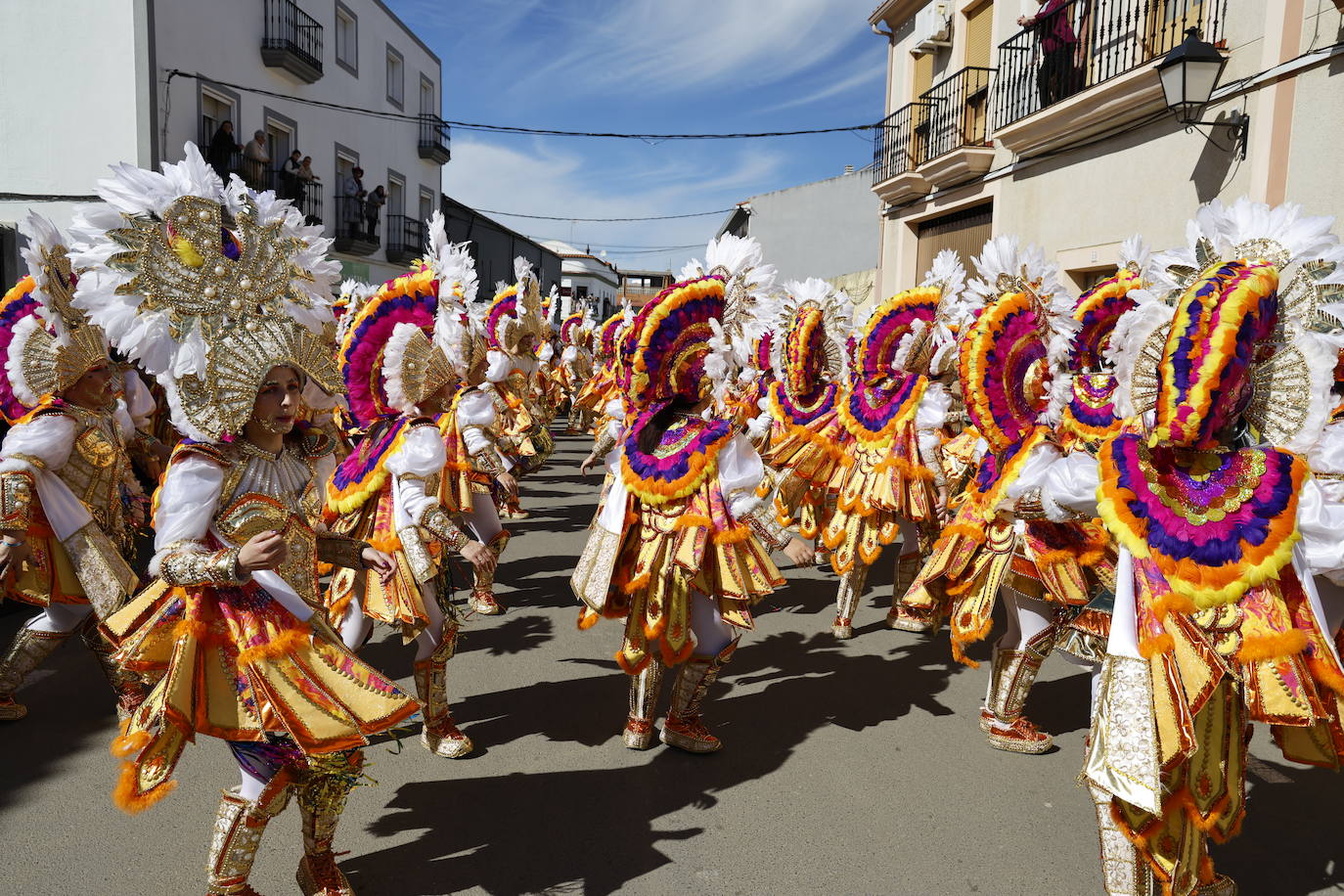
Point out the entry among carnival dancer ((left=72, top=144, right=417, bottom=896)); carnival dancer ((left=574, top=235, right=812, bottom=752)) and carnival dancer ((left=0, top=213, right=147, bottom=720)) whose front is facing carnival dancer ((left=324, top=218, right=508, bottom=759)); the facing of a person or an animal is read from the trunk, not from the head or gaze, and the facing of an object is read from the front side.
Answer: carnival dancer ((left=0, top=213, right=147, bottom=720))

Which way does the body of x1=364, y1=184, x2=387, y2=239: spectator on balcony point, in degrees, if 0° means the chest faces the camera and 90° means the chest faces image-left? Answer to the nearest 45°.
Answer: approximately 315°

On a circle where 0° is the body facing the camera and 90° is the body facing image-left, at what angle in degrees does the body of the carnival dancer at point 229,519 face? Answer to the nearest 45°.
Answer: approximately 315°

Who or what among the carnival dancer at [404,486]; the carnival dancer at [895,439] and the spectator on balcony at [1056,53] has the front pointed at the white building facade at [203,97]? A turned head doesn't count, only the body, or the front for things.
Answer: the spectator on balcony

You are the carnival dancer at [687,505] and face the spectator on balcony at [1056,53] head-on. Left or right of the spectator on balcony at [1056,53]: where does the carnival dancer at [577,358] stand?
left

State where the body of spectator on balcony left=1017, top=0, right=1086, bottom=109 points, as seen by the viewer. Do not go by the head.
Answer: to the viewer's left

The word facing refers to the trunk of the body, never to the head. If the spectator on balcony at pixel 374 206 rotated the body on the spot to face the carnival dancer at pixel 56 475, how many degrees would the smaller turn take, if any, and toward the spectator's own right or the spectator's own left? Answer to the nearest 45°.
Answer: approximately 45° to the spectator's own right

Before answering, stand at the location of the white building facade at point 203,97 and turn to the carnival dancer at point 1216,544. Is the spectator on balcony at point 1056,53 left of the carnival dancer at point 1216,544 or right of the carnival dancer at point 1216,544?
left

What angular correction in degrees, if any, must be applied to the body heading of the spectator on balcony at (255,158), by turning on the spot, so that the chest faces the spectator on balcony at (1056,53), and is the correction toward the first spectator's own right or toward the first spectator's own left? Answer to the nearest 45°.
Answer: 0° — they already face them

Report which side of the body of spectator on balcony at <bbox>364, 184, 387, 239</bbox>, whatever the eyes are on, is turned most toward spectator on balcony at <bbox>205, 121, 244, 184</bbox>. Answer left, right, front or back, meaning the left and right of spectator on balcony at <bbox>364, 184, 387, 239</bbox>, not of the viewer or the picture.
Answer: right
